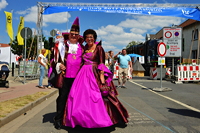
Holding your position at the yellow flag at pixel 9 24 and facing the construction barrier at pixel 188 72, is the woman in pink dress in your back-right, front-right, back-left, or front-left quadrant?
front-right

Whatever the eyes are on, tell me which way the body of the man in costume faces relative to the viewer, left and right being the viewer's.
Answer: facing the viewer

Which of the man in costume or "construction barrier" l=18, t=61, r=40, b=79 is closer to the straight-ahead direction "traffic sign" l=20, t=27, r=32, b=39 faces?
the construction barrier

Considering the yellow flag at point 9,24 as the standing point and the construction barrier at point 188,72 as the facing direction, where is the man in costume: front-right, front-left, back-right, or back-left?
front-right

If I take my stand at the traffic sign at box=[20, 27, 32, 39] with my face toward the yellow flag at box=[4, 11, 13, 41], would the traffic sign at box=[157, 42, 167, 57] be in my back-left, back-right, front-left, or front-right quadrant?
back-right

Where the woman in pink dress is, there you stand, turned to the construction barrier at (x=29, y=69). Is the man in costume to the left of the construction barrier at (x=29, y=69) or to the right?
left

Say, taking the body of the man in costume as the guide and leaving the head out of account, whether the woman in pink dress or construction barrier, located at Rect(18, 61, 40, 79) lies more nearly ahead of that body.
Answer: the woman in pink dress
